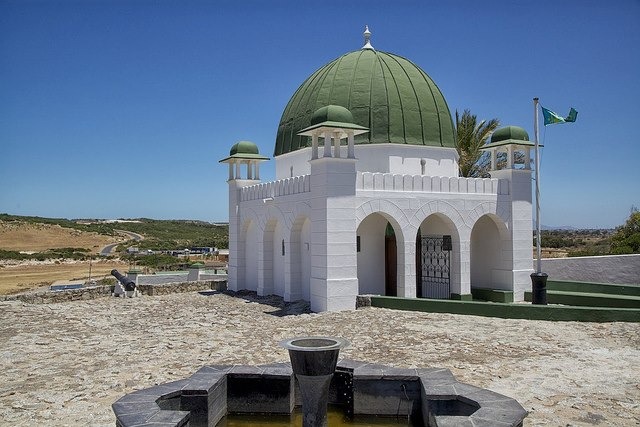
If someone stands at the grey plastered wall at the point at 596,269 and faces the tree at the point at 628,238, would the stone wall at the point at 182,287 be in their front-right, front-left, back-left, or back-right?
back-left

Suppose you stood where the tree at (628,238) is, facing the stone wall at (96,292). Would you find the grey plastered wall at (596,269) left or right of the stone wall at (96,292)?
left

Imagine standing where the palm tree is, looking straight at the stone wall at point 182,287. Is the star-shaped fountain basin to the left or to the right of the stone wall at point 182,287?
left

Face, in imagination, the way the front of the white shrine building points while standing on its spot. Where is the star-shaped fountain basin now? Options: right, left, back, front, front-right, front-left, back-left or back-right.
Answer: front-right

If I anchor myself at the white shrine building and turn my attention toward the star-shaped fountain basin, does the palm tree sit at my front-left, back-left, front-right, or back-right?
back-left

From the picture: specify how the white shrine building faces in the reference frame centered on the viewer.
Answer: facing the viewer and to the right of the viewer

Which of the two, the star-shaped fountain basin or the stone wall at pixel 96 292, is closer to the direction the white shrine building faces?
the star-shaped fountain basin

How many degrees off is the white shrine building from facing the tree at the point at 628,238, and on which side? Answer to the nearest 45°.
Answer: approximately 90° to its left

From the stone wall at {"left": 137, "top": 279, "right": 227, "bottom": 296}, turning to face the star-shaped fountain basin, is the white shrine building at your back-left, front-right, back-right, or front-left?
front-left

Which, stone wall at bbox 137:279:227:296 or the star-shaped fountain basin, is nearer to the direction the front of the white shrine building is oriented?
the star-shaped fountain basin

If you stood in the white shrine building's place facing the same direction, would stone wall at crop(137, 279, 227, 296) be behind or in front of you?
behind

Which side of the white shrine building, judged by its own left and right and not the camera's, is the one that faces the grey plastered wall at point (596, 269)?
left

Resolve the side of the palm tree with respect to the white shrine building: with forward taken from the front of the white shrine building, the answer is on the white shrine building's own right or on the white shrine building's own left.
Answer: on the white shrine building's own left
